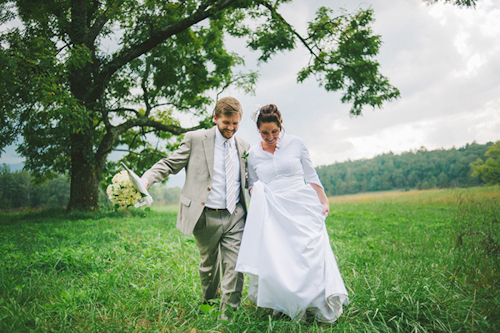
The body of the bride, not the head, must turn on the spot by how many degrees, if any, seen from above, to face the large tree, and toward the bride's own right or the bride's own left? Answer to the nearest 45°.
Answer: approximately 135° to the bride's own right

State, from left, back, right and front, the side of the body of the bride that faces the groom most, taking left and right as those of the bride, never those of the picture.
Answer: right

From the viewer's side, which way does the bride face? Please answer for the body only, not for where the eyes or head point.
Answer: toward the camera
